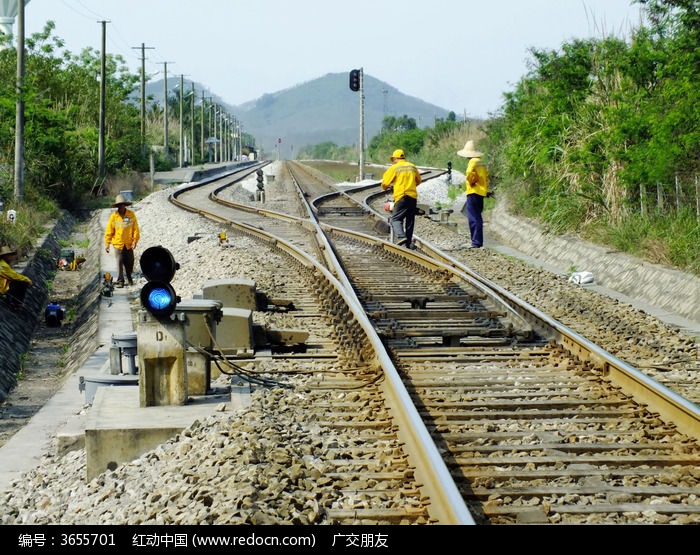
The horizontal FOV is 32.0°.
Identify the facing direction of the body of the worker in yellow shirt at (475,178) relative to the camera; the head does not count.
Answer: to the viewer's left

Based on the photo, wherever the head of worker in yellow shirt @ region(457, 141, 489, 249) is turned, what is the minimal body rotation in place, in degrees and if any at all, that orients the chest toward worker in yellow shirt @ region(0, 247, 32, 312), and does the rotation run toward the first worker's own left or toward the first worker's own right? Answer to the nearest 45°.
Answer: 0° — they already face them

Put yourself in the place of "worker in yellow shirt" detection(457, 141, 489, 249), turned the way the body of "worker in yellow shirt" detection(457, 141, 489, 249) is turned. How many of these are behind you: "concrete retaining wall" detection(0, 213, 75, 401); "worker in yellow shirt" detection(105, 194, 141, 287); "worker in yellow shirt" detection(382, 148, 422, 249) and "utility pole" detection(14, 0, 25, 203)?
0

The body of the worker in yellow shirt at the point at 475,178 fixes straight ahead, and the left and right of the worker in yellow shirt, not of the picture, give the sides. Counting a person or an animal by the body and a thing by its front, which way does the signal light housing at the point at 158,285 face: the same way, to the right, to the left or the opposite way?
to the left

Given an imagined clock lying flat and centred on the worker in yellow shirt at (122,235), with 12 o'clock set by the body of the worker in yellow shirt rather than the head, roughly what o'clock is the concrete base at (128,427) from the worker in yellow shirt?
The concrete base is roughly at 12 o'clock from the worker in yellow shirt.

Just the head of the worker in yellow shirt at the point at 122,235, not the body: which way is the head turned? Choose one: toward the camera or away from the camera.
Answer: toward the camera

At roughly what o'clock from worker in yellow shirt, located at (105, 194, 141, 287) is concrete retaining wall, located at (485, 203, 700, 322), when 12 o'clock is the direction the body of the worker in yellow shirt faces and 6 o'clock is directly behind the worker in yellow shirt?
The concrete retaining wall is roughly at 10 o'clock from the worker in yellow shirt.

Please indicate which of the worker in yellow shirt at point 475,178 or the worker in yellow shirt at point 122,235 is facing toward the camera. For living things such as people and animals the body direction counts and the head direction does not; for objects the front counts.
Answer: the worker in yellow shirt at point 122,235

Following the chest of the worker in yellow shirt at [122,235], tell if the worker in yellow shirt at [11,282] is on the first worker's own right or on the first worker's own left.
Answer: on the first worker's own right

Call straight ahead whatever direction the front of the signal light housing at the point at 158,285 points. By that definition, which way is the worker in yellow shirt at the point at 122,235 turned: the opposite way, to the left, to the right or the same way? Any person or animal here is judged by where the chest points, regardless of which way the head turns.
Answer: the same way

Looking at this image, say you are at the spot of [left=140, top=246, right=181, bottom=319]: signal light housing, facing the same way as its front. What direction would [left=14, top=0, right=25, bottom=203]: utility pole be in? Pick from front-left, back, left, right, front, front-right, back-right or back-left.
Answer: back

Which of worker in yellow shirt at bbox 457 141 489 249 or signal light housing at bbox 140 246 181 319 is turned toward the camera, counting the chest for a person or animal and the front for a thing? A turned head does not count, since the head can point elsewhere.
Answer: the signal light housing

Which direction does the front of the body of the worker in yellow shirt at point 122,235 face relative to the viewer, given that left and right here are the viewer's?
facing the viewer

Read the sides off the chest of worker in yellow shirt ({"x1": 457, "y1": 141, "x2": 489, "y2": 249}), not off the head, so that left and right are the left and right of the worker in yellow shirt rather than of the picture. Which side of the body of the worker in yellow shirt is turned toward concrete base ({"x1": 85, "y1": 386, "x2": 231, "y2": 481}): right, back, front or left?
left

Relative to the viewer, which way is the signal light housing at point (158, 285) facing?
toward the camera
